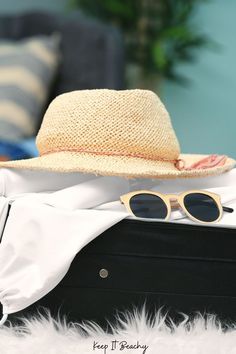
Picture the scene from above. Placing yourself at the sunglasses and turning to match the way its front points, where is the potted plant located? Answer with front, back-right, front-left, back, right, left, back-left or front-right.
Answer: back

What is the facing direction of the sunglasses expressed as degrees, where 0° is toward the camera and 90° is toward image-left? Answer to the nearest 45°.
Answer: approximately 0°

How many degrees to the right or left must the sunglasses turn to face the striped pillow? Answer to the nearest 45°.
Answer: approximately 180°
